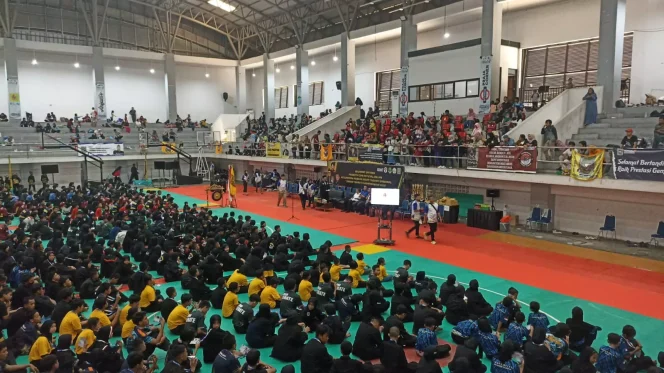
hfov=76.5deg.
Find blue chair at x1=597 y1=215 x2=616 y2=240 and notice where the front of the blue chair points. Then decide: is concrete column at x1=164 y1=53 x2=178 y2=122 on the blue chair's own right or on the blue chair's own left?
on the blue chair's own right

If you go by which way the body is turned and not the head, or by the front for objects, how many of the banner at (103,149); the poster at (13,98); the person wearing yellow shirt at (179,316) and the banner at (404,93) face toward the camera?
3

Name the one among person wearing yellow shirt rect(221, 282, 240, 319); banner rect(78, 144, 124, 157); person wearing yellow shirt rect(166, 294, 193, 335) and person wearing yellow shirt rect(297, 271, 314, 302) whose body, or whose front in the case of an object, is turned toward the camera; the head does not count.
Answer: the banner

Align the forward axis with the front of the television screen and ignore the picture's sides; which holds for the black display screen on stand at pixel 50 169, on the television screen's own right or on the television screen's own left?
on the television screen's own right

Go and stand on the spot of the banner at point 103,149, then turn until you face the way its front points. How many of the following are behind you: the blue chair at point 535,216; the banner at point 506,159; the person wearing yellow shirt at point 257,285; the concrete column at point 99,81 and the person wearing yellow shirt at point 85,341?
1

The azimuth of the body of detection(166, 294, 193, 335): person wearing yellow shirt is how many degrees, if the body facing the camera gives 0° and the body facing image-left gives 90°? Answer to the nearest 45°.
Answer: approximately 225°

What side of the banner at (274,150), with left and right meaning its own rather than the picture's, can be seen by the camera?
front

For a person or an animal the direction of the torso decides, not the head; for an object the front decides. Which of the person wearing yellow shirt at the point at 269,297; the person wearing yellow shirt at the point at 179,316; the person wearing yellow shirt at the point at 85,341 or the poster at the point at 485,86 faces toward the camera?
the poster

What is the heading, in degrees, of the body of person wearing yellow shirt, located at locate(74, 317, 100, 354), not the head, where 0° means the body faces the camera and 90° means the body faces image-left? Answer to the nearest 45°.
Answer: approximately 225°

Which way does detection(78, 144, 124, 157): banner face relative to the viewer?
toward the camera

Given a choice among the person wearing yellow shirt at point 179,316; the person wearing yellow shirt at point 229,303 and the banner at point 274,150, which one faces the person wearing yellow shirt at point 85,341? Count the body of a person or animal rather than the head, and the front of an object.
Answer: the banner

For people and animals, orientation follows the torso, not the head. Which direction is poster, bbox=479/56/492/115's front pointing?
toward the camera

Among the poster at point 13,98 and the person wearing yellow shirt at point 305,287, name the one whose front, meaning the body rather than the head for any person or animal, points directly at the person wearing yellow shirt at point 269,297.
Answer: the poster

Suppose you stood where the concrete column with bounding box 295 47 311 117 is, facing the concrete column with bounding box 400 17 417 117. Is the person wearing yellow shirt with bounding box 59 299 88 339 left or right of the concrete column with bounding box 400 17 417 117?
right

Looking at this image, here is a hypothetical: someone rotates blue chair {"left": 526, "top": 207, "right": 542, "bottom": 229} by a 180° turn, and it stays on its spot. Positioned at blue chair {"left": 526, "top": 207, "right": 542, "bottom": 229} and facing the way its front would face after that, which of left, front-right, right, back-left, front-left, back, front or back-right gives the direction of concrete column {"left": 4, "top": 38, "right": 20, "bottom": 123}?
back-left

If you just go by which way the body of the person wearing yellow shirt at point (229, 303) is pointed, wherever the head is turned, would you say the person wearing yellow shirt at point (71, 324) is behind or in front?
behind

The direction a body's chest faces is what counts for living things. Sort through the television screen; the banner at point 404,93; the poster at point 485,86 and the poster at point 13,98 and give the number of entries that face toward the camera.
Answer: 4

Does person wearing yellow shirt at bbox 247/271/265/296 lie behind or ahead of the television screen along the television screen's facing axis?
ahead
